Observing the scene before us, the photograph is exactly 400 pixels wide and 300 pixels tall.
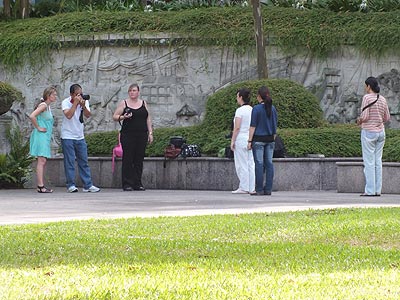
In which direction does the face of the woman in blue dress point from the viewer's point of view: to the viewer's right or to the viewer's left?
to the viewer's right

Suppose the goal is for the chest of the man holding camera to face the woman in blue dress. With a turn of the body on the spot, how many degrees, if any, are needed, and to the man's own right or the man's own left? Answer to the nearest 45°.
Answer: approximately 135° to the man's own right

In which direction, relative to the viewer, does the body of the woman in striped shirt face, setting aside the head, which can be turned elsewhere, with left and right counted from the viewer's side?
facing away from the viewer and to the left of the viewer

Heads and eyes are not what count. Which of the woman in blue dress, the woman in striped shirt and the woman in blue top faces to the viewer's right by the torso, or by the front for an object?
the woman in blue dress

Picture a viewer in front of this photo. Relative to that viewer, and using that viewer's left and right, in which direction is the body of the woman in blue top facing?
facing away from the viewer and to the left of the viewer

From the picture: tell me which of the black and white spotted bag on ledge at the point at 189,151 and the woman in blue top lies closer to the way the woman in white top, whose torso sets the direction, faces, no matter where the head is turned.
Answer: the black and white spotted bag on ledge
